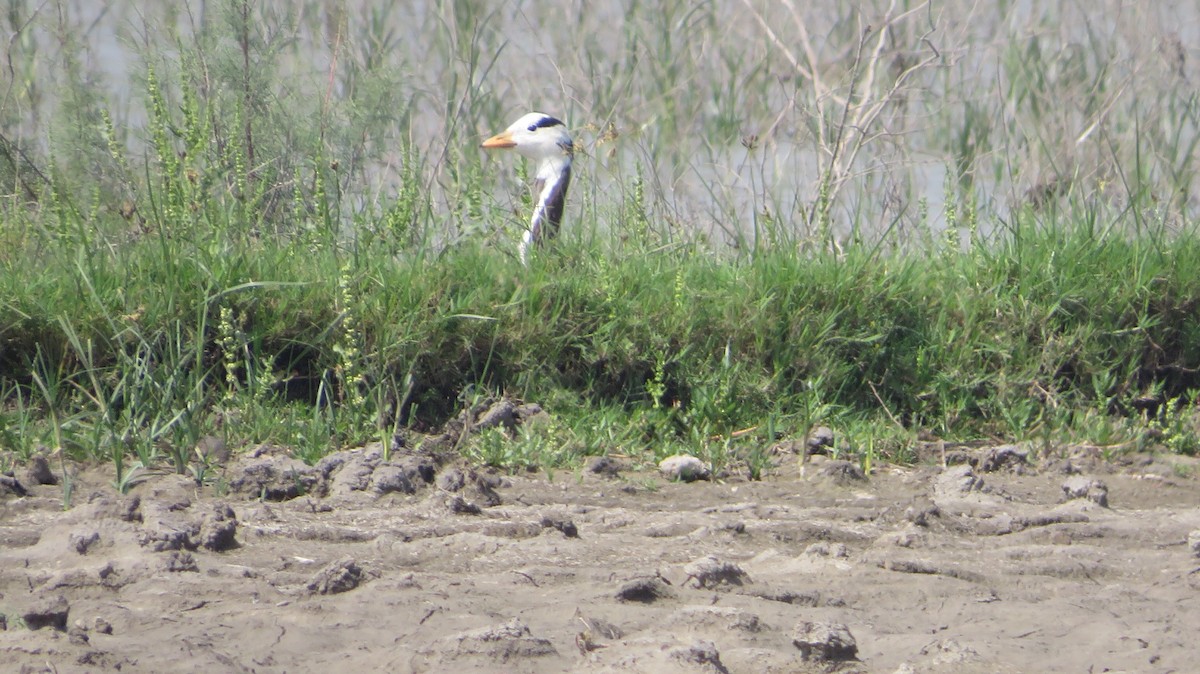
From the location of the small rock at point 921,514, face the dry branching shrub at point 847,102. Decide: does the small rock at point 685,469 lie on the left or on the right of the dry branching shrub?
left

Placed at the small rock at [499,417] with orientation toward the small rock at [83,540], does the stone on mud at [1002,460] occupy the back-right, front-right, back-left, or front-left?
back-left
